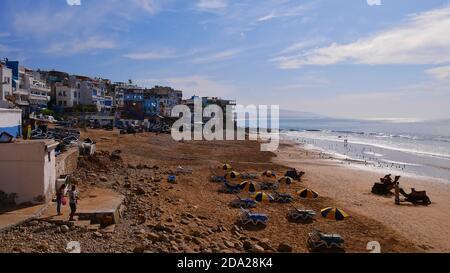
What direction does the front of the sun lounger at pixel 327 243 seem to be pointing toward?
to the viewer's right

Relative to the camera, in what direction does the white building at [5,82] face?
facing to the right of the viewer

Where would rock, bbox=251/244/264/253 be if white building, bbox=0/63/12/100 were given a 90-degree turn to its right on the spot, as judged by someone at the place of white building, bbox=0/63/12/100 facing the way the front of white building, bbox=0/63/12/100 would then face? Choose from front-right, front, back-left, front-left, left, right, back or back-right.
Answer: front

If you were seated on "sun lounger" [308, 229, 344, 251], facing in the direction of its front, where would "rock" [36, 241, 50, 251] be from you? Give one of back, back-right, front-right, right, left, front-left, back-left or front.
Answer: back-right

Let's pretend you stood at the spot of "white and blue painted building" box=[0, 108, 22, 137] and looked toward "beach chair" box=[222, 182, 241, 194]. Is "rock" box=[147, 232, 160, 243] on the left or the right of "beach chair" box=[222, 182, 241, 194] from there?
right

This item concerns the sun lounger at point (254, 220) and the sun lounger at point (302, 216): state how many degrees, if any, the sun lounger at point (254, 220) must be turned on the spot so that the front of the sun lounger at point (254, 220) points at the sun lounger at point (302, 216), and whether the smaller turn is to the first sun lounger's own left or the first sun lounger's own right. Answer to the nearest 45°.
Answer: approximately 45° to the first sun lounger's own left

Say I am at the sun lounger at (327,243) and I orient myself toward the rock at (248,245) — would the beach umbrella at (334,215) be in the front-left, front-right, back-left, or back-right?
back-right

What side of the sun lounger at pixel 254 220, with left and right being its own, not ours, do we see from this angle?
right

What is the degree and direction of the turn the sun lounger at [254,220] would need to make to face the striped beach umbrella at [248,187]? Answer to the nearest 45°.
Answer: approximately 90° to its left

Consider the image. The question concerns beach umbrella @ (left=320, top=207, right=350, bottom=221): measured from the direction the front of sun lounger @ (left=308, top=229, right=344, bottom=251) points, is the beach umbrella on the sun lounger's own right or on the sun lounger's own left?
on the sun lounger's own left

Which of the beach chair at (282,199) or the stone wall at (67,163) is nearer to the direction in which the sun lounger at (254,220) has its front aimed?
the beach chair

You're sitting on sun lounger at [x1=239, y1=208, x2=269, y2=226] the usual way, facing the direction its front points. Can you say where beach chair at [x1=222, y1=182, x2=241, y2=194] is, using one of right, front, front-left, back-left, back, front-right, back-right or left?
left

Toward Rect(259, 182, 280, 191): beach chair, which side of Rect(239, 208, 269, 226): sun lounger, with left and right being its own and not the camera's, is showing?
left

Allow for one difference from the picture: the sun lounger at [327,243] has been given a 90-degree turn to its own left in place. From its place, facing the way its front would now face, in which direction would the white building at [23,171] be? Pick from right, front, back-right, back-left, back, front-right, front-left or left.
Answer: left

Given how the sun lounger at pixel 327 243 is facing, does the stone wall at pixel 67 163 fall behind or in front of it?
behind
